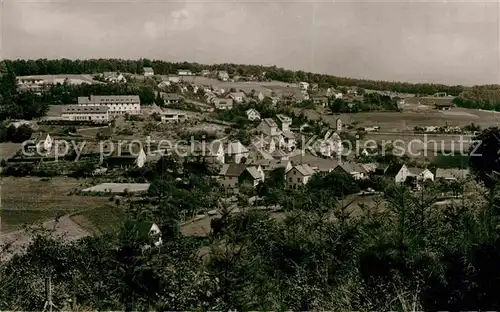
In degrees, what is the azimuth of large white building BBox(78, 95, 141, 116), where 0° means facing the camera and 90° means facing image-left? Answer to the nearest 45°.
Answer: approximately 0°

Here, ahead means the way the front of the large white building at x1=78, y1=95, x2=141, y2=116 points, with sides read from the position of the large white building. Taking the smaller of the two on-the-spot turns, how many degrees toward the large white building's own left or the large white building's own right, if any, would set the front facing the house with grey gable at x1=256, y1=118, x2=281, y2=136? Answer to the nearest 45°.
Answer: approximately 45° to the large white building's own left

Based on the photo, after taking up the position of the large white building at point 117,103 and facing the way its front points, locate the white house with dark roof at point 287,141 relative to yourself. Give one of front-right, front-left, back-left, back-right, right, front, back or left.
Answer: front-left

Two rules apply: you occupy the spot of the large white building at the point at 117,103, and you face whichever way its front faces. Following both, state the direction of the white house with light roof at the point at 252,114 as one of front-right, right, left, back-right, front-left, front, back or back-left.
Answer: left

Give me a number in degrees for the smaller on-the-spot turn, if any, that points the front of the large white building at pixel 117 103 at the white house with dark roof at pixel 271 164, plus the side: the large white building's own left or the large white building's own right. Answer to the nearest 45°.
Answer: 0° — it already faces it

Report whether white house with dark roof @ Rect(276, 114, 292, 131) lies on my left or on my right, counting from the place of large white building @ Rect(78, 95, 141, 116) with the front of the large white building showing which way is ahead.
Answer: on my left

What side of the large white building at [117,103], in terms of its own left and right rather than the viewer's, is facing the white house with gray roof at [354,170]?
front

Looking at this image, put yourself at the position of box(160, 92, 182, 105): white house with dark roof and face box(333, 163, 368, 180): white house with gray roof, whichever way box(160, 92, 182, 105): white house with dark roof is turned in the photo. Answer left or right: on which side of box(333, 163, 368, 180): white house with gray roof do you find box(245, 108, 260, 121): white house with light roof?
left
